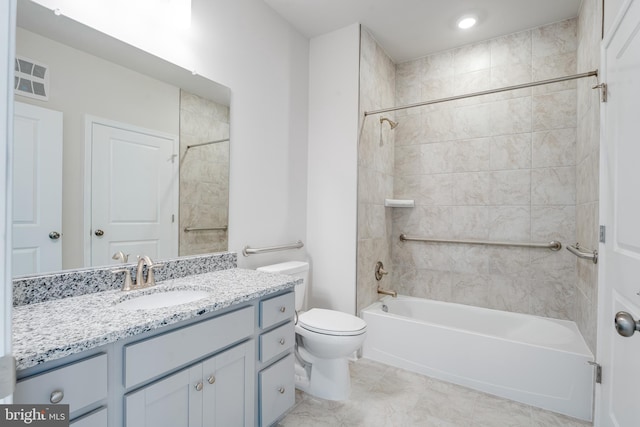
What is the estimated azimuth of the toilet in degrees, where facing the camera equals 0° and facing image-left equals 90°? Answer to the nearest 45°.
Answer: approximately 315°

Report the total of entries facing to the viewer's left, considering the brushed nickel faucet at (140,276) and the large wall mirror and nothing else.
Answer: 0

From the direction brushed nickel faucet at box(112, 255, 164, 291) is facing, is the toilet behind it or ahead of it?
ahead

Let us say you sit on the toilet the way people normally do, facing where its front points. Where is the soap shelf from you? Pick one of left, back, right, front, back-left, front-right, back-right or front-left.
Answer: left

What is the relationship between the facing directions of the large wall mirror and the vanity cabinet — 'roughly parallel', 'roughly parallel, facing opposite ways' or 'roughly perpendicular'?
roughly parallel

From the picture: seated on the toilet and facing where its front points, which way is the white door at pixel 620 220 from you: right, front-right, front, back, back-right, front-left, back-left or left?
front

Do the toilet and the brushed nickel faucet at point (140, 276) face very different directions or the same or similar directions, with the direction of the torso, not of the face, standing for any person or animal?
same or similar directions

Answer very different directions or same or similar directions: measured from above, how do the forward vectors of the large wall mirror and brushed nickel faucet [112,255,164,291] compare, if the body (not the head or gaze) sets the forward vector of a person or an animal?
same or similar directions

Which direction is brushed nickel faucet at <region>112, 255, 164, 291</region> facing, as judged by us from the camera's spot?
facing the viewer and to the right of the viewer
